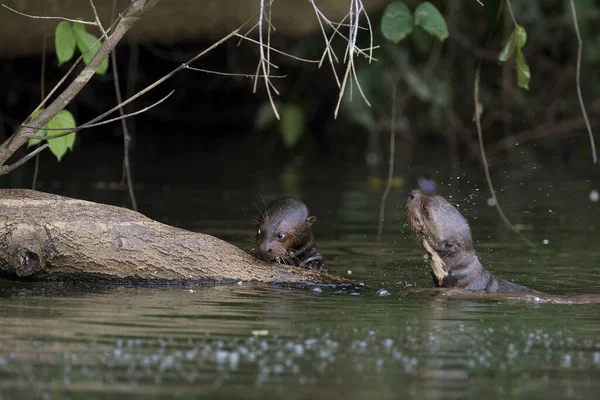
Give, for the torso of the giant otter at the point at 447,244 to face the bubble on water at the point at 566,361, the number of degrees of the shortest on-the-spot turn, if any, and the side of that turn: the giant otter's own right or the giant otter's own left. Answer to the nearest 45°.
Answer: approximately 90° to the giant otter's own left

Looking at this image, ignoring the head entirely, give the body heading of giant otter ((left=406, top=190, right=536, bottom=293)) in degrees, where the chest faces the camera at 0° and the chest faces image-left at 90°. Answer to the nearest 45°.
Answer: approximately 90°

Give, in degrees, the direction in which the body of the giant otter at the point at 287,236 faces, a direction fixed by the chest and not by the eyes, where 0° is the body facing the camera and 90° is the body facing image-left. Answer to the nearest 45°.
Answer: approximately 45°

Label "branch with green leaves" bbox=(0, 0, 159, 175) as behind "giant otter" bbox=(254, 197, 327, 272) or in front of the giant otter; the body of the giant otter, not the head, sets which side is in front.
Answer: in front

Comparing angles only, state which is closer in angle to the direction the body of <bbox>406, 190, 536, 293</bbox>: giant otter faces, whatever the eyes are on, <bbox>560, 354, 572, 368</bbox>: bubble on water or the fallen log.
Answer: the fallen log

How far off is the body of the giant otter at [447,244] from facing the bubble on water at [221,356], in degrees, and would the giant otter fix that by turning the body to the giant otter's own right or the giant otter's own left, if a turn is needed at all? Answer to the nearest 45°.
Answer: approximately 90° to the giant otter's own left

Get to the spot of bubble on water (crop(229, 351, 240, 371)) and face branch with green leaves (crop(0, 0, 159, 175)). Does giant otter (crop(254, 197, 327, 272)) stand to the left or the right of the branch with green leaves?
right

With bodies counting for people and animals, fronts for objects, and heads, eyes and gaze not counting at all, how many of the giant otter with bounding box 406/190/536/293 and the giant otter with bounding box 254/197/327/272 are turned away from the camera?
0
